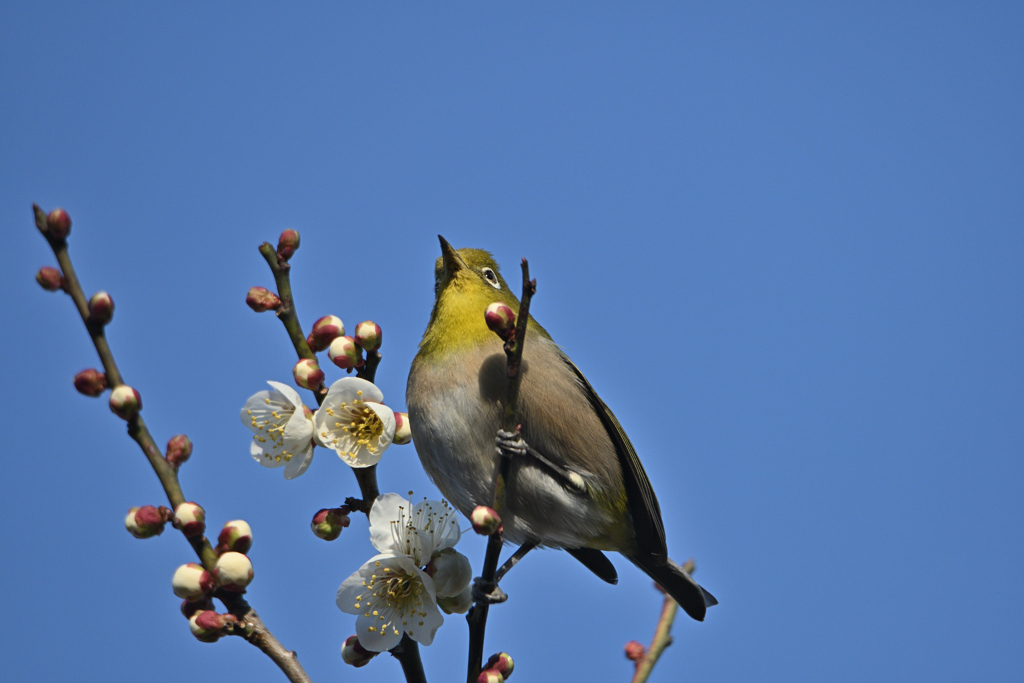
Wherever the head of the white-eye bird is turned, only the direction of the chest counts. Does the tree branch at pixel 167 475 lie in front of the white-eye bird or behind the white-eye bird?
in front

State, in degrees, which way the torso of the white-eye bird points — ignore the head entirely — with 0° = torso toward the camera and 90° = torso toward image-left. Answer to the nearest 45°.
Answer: approximately 45°
